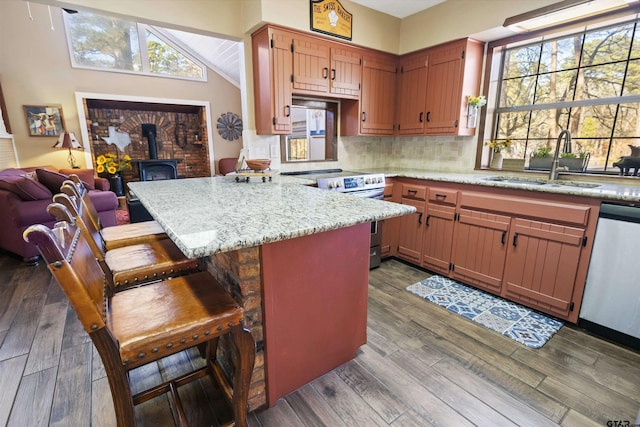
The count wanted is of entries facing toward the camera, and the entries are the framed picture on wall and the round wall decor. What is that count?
2

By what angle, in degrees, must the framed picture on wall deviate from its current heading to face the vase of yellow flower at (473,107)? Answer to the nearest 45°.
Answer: approximately 45° to its left

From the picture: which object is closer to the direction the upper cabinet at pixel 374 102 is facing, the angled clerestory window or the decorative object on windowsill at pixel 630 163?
the decorative object on windowsill

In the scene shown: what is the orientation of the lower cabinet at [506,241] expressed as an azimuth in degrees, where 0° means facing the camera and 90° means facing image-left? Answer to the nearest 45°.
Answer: approximately 45°

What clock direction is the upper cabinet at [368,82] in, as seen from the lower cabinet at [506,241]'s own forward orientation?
The upper cabinet is roughly at 2 o'clock from the lower cabinet.

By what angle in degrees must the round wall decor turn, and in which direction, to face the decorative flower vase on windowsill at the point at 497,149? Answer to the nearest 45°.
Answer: approximately 45° to its left

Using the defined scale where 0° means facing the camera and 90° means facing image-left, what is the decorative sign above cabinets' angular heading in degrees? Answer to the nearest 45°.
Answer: approximately 315°

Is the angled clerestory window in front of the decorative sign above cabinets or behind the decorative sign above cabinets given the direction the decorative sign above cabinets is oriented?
behind

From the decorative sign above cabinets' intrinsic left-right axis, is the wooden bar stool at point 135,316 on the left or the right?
on its right
